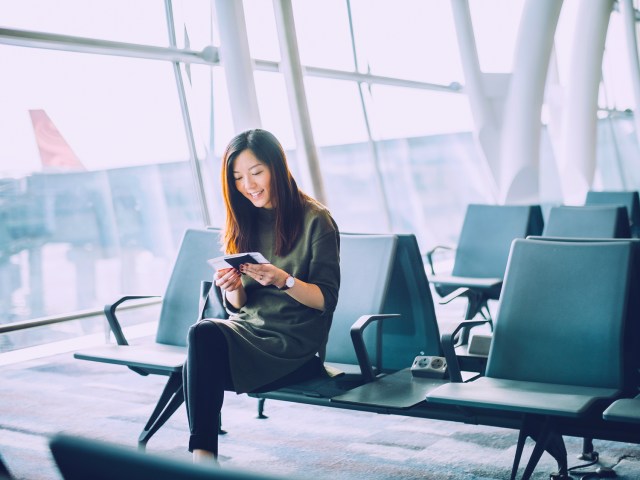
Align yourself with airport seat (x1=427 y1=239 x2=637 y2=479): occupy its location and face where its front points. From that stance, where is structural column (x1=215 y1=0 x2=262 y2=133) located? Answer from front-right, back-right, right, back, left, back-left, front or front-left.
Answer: right

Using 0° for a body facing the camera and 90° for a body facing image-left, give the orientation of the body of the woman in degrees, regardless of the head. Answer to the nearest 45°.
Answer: approximately 45°

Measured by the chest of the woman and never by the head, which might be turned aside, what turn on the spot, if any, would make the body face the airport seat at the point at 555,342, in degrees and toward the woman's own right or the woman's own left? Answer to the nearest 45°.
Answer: approximately 135° to the woman's own left

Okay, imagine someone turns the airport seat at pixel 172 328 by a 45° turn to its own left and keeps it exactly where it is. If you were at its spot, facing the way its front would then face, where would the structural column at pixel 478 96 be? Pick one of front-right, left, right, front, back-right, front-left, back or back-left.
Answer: back-left

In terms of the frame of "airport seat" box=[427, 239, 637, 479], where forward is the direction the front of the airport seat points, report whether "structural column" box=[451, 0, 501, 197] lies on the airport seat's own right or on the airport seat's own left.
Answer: on the airport seat's own right

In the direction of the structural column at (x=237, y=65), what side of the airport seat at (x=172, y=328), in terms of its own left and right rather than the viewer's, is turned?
back

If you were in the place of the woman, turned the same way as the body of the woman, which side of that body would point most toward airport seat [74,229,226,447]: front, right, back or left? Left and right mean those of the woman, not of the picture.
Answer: right

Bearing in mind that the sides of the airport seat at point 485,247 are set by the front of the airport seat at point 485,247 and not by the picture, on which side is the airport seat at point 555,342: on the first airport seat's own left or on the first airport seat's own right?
on the first airport seat's own left

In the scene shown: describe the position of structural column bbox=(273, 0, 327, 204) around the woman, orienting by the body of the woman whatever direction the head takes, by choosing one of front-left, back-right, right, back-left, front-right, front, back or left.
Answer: back-right

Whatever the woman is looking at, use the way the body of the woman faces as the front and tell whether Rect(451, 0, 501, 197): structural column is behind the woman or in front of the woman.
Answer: behind

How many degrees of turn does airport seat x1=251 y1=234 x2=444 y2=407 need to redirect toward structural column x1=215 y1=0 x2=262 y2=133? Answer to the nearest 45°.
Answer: approximately 135° to its right

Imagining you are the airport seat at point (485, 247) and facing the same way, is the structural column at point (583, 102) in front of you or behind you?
behind

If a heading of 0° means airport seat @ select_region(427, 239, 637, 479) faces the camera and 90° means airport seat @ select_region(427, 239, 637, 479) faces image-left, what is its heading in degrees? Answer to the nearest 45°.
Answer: approximately 45°

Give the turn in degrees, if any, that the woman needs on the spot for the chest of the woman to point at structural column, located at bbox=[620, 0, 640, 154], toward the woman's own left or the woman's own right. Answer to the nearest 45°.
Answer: approximately 180°

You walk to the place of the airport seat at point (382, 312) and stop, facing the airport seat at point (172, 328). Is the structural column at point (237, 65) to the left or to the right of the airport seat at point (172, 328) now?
right
